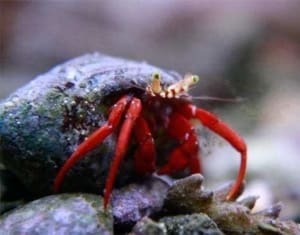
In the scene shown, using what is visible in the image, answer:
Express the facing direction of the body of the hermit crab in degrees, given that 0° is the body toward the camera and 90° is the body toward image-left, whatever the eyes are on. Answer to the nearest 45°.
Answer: approximately 315°
